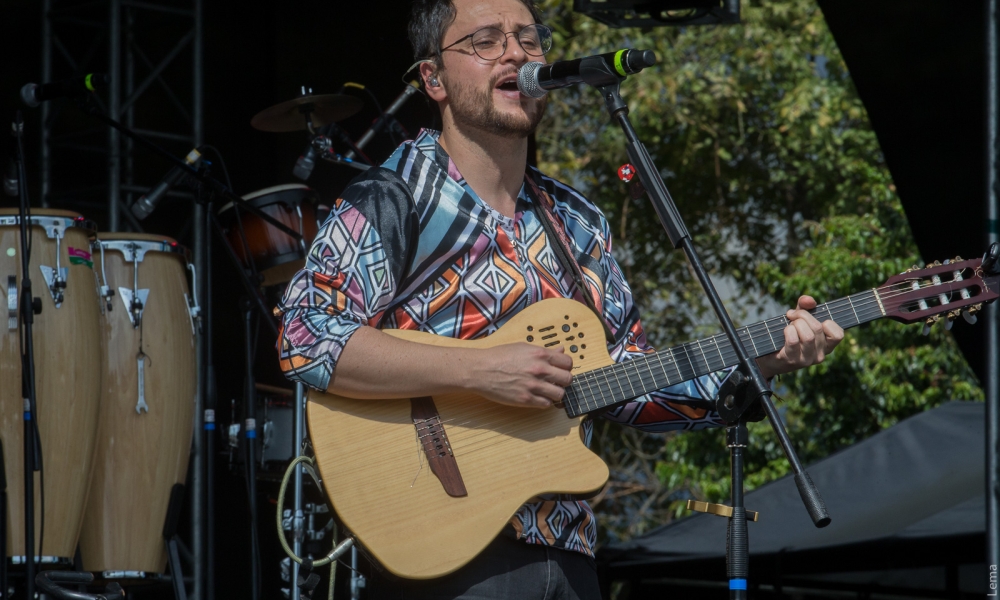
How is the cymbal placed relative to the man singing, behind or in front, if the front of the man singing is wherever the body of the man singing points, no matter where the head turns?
behind

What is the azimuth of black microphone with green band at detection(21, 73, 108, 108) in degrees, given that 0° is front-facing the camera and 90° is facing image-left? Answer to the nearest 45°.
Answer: approximately 90°

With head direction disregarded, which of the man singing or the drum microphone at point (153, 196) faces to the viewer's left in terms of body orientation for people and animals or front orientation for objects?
the drum microphone

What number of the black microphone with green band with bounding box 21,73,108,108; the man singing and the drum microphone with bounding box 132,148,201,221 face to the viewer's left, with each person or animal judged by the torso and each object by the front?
2

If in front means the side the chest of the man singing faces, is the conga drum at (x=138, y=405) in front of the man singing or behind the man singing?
behind

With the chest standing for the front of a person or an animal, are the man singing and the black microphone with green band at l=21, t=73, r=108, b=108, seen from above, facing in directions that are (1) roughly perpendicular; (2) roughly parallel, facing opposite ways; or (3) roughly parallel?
roughly perpendicular

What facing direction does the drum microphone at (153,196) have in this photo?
to the viewer's left

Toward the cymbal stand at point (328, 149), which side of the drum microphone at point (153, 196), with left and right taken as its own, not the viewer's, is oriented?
back

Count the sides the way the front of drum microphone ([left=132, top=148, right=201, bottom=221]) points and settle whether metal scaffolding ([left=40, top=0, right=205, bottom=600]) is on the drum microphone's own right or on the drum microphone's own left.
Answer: on the drum microphone's own right

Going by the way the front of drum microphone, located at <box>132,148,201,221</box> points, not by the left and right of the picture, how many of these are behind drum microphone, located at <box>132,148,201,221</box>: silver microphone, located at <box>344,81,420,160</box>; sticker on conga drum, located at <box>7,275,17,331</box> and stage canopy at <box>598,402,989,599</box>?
2
